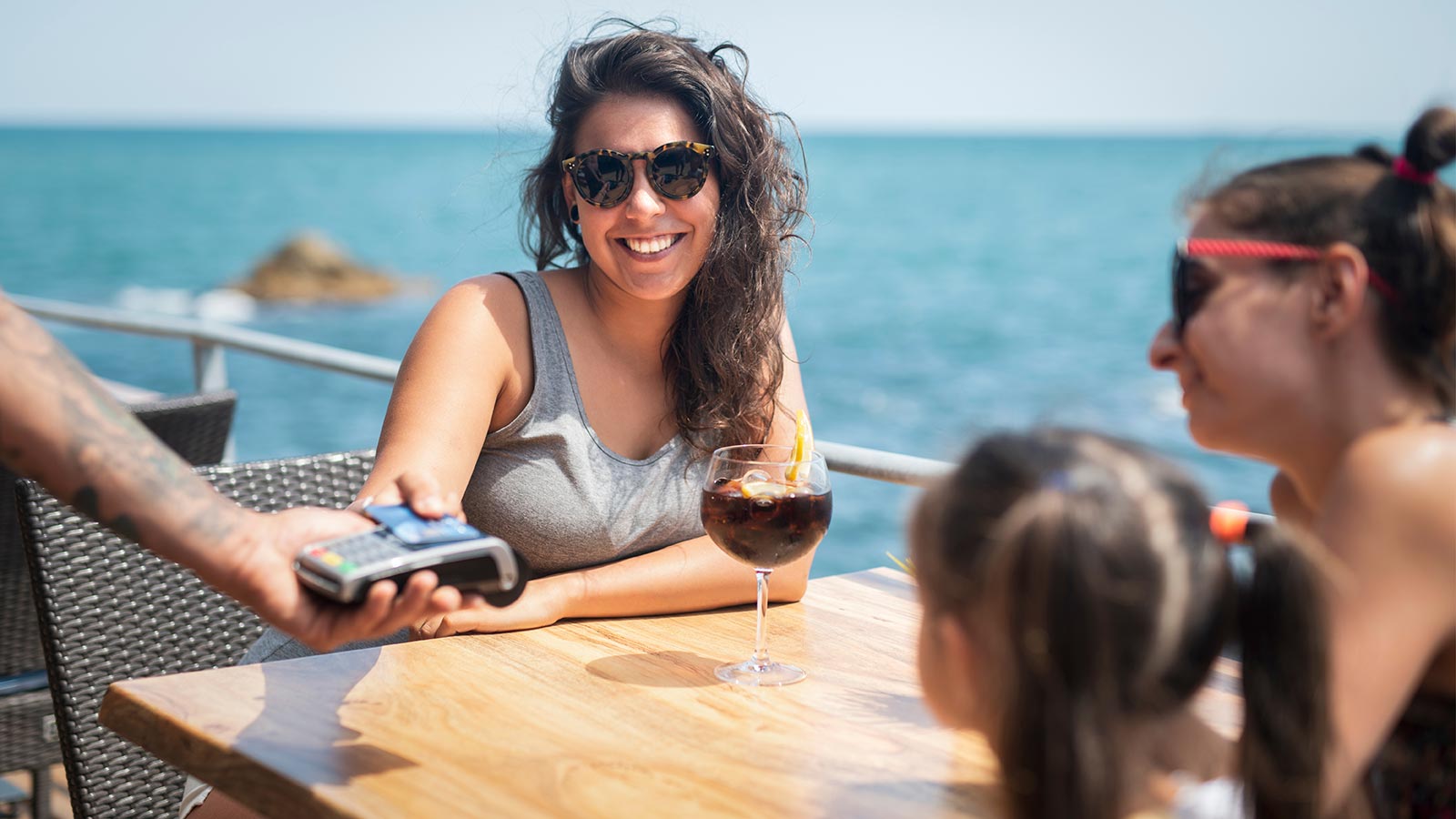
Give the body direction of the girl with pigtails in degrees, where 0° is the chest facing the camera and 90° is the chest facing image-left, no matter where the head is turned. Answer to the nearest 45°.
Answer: approximately 135°

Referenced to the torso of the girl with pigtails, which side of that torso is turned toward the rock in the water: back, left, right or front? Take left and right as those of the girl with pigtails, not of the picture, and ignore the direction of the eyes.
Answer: front

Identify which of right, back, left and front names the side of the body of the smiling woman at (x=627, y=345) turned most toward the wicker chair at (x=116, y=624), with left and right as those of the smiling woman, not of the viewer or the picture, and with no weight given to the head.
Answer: right

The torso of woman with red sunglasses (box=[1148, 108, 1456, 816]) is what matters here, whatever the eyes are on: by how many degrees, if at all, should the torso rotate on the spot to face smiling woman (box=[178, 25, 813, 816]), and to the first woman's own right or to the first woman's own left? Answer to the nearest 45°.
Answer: approximately 45° to the first woman's own right

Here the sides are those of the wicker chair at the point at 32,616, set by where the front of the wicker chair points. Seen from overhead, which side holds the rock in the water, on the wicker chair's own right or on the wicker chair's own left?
on the wicker chair's own left

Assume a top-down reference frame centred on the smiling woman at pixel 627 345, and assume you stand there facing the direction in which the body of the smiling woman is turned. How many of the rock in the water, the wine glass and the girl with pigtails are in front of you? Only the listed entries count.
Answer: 2

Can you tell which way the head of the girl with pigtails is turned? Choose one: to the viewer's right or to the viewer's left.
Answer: to the viewer's left

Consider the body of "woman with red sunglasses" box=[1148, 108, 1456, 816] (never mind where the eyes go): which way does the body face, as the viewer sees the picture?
to the viewer's left

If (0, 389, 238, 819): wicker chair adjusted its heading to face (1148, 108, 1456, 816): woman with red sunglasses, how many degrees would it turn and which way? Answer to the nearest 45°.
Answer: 0° — it already faces them

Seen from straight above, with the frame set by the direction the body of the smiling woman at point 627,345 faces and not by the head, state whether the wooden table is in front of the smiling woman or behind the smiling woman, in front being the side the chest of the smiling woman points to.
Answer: in front

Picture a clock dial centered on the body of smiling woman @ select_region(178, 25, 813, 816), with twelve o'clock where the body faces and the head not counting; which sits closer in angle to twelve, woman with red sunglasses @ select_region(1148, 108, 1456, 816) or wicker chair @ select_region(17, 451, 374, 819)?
the woman with red sunglasses

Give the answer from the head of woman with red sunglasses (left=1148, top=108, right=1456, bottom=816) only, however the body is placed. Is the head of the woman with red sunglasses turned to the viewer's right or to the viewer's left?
to the viewer's left

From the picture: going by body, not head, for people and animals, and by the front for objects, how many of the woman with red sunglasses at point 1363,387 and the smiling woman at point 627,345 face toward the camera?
1
